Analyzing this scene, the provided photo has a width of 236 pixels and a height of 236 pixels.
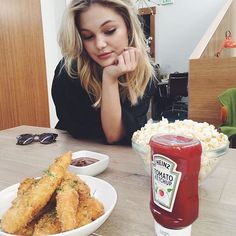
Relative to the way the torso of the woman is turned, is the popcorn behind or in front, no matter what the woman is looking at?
in front

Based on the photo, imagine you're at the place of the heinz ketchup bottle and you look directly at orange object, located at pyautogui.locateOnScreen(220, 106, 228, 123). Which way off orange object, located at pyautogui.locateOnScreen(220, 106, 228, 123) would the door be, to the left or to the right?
left

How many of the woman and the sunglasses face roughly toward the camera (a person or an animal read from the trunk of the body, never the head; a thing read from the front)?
2

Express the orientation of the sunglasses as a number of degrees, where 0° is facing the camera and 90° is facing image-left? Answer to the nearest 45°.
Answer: approximately 0°

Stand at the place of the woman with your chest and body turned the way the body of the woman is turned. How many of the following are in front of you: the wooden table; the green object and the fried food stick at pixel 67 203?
2

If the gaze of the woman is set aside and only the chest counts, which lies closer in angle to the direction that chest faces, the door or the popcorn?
the popcorn

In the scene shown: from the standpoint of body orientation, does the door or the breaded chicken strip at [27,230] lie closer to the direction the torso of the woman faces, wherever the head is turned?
the breaded chicken strip

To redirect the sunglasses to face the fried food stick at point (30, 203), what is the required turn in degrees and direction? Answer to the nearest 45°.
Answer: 0° — it already faces it

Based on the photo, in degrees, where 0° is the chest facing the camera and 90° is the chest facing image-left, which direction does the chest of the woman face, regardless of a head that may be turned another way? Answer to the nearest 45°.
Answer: approximately 0°

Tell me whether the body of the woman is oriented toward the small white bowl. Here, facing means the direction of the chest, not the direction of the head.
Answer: yes

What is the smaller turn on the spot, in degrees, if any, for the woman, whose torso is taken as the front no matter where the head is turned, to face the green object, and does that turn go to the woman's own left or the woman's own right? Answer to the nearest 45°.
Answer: approximately 135° to the woman's own left

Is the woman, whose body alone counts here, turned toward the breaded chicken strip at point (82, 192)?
yes

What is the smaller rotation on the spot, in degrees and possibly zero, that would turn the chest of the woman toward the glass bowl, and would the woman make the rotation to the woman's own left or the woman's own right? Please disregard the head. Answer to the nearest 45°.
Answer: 0° — they already face it
